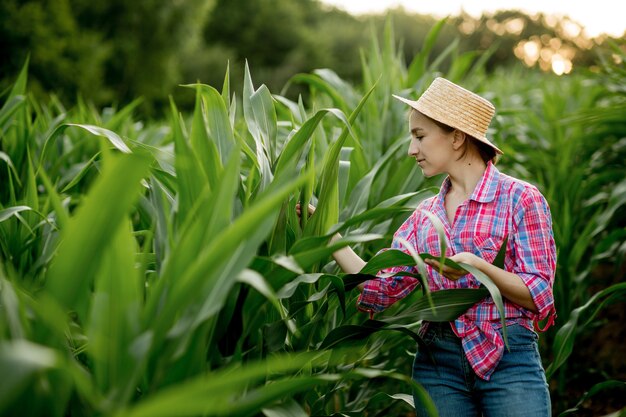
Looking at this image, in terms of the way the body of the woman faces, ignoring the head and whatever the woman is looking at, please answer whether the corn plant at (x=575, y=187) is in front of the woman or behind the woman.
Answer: behind

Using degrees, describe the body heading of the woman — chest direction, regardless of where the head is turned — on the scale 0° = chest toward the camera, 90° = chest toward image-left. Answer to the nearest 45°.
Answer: approximately 45°

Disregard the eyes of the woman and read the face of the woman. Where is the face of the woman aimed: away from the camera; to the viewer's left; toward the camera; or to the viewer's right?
to the viewer's left
